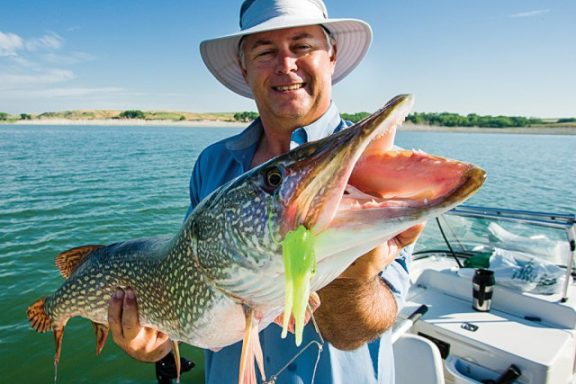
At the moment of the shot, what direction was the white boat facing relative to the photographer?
facing away from the viewer and to the right of the viewer

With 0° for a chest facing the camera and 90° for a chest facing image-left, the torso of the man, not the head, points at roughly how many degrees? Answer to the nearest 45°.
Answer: approximately 0°

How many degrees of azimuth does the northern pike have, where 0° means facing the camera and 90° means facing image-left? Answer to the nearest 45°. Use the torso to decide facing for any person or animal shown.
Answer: approximately 315°
